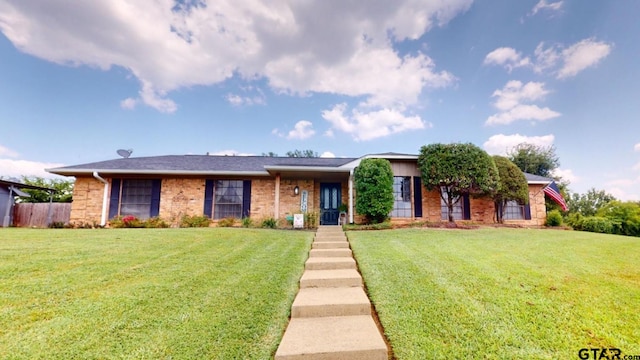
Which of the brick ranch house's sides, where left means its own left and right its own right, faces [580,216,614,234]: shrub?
left

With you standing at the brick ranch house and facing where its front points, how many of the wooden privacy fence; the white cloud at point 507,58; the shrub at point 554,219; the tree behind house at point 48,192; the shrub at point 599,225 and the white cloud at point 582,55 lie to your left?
4

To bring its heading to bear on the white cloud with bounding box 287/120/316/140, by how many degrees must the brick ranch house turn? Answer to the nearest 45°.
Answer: approximately 180°

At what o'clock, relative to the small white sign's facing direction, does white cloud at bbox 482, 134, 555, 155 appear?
The white cloud is roughly at 8 o'clock from the small white sign.

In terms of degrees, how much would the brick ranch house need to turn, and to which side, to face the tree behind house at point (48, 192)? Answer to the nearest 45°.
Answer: approximately 135° to its right

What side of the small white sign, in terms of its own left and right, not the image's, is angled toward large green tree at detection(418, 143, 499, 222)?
left

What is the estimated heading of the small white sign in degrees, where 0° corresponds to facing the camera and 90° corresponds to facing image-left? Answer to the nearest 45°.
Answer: approximately 0°

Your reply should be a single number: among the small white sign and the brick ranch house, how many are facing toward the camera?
2

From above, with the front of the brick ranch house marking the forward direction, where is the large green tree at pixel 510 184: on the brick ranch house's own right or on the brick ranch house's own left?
on the brick ranch house's own left

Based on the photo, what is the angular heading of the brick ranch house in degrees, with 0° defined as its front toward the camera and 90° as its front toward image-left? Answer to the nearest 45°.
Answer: approximately 0°
